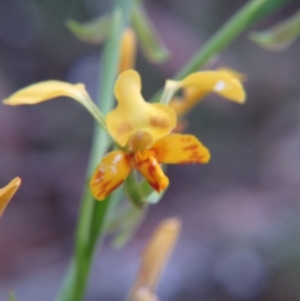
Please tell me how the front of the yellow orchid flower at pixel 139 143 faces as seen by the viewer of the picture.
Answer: facing the viewer
